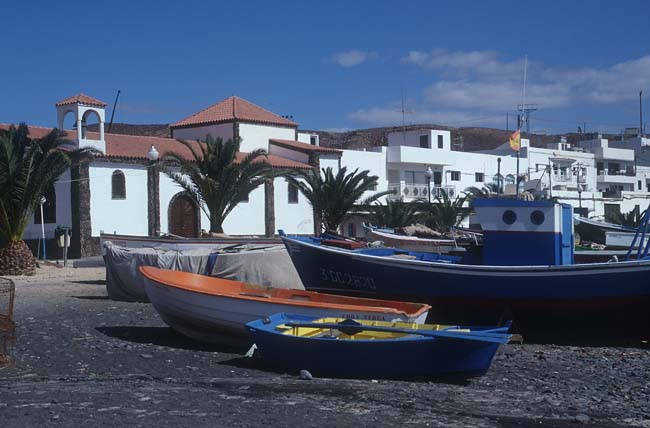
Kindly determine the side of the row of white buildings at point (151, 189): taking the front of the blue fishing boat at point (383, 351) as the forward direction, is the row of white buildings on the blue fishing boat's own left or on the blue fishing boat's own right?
on the blue fishing boat's own left

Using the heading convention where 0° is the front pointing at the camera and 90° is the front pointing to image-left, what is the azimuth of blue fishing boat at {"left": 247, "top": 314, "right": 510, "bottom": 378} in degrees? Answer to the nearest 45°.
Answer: approximately 270°

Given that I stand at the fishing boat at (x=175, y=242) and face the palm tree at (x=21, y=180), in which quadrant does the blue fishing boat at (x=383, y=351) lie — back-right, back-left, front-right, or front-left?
back-left

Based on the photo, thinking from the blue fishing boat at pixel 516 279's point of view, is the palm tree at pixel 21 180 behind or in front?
in front

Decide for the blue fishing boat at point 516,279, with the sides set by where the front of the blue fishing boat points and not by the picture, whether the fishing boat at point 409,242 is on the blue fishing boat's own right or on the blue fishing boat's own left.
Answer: on the blue fishing boat's own right

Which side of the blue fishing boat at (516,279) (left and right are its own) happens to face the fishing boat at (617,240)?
right

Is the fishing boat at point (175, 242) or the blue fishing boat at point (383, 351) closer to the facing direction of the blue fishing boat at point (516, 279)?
the fishing boat

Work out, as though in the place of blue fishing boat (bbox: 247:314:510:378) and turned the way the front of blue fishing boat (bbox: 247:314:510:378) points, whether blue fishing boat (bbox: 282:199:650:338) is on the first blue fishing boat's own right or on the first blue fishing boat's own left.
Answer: on the first blue fishing boat's own left

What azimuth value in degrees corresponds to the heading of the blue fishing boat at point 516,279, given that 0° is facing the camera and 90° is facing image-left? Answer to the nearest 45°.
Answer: approximately 90°

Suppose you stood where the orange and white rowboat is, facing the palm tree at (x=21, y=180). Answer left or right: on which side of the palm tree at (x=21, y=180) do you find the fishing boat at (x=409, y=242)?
right

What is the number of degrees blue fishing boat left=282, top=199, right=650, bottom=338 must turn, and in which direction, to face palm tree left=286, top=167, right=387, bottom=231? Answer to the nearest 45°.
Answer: approximately 90° to its right

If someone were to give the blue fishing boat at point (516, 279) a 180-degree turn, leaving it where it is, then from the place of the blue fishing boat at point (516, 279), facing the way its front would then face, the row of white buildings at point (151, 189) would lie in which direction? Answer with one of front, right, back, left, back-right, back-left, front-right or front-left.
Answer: back-left

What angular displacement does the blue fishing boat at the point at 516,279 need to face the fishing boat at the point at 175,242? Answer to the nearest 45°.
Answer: approximately 45° to its right
